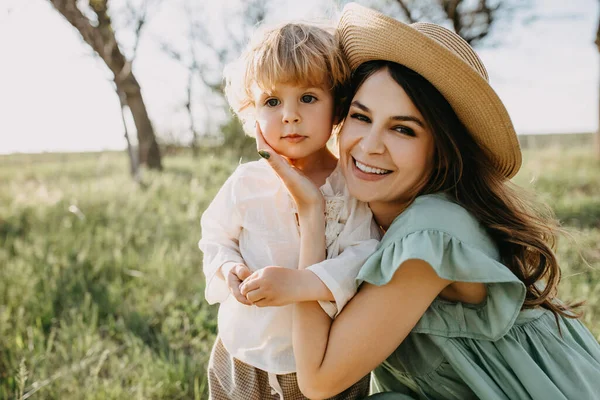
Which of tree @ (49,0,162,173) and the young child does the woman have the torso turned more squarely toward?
the young child

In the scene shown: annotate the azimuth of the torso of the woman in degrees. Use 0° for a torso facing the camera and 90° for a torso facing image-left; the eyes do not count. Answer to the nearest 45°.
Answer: approximately 90°

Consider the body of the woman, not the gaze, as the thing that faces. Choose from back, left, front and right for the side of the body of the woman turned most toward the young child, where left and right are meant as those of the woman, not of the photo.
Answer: front

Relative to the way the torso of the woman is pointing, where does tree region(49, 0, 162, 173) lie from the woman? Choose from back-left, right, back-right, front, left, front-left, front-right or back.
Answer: front-right
